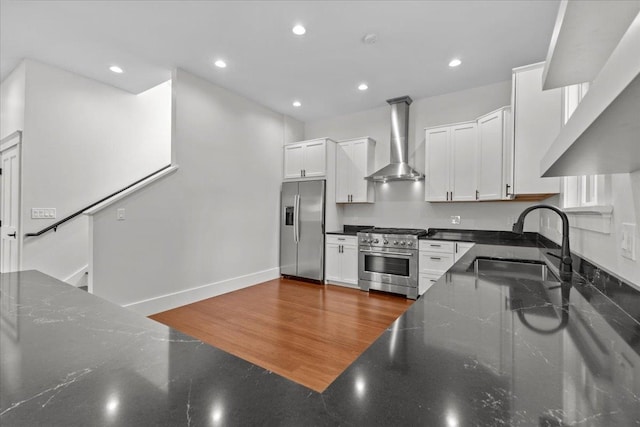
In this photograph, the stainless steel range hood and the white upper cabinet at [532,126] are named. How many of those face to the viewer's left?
1

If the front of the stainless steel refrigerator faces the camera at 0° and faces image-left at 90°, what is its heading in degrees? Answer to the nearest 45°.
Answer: approximately 45°

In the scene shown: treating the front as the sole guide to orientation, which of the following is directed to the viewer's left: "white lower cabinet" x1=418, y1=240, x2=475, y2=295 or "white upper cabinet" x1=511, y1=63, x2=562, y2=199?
the white upper cabinet

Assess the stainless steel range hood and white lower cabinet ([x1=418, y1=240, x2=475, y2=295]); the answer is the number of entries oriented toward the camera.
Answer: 2

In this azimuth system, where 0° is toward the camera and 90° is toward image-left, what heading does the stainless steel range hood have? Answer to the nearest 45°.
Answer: approximately 0°

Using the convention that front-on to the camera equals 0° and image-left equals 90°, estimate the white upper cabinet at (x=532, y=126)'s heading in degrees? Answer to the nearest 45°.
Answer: approximately 90°

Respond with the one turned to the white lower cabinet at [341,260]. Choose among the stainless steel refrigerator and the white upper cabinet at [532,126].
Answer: the white upper cabinet

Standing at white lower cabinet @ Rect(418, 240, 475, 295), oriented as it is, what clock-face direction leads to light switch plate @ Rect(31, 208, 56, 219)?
The light switch plate is roughly at 2 o'clock from the white lower cabinet.

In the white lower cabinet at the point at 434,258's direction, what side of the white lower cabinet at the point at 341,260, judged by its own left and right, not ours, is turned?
left

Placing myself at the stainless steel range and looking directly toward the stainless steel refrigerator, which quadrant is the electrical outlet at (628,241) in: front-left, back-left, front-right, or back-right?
back-left

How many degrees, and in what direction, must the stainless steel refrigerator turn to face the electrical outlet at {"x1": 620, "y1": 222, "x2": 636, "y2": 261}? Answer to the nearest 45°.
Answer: approximately 45° to its left
